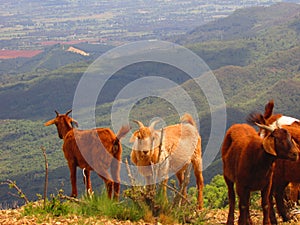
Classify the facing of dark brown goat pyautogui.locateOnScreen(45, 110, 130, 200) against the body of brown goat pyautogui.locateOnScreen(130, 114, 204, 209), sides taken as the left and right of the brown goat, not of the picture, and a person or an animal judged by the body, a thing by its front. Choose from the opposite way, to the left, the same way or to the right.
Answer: to the right

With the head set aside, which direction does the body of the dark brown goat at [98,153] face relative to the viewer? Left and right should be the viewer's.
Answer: facing away from the viewer and to the left of the viewer

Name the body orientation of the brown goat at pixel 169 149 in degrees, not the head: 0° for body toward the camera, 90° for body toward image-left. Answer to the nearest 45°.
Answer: approximately 45°

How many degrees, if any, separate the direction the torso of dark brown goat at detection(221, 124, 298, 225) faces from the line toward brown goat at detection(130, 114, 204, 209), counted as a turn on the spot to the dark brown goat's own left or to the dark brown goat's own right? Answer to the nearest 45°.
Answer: approximately 180°

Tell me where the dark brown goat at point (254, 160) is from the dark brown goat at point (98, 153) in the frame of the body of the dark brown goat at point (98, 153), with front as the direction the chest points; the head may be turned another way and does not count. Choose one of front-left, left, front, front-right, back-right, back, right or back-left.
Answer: back

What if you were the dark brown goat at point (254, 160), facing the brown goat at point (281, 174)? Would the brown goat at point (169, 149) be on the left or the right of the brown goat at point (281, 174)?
left

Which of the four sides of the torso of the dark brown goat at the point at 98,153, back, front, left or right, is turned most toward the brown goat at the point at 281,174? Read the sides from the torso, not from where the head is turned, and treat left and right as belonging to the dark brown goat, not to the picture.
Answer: back
